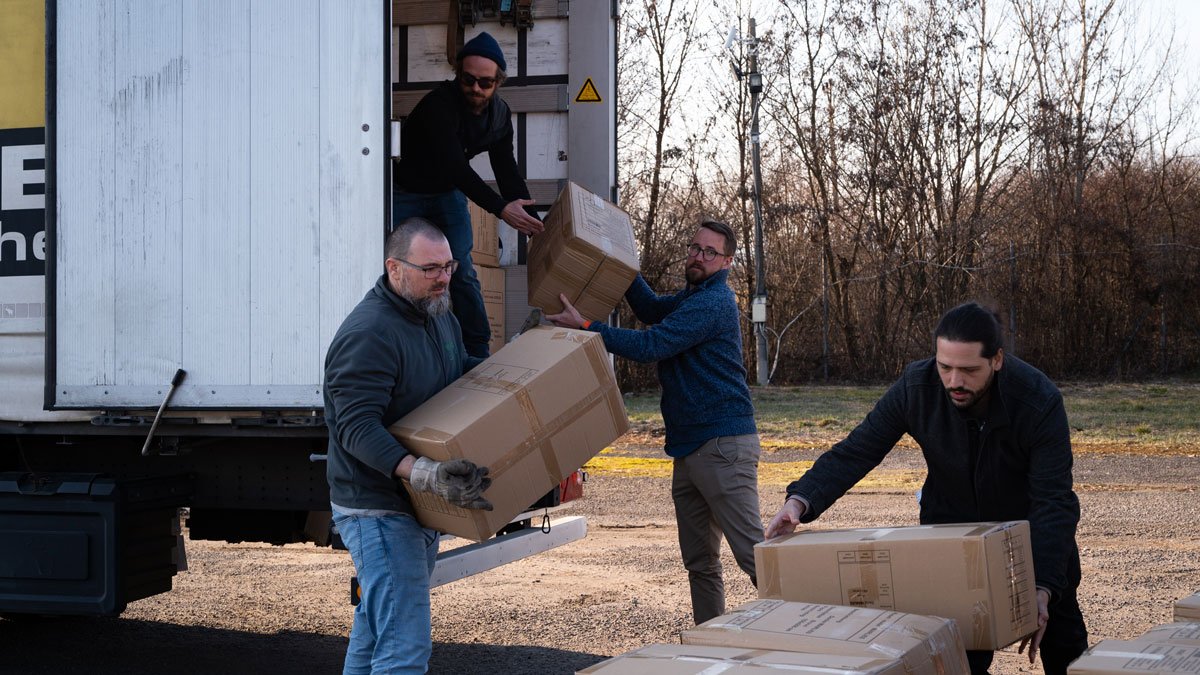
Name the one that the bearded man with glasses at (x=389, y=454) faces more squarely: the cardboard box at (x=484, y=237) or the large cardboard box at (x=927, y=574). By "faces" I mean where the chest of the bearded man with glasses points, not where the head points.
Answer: the large cardboard box

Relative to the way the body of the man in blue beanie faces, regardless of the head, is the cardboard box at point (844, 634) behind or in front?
in front

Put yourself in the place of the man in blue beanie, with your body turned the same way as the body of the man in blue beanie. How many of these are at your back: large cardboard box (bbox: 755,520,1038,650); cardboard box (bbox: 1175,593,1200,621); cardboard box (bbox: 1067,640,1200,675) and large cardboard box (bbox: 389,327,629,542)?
0

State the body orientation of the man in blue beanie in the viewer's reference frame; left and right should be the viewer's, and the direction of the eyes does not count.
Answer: facing the viewer and to the right of the viewer

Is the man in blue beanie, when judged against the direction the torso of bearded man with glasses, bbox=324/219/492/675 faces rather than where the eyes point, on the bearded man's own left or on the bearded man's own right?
on the bearded man's own left

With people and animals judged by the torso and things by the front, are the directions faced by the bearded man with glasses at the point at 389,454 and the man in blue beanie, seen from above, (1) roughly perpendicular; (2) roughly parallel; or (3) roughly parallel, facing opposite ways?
roughly parallel

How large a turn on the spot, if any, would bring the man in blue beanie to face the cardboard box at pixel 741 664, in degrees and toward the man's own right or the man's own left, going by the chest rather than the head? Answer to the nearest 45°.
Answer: approximately 45° to the man's own right

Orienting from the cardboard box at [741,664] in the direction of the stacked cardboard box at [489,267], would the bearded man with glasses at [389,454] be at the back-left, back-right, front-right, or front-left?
front-left

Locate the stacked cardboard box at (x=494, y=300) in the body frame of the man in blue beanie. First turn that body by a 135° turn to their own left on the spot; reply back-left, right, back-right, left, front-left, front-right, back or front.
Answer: front

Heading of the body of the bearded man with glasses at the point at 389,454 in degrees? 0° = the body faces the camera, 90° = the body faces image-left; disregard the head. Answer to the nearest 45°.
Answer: approximately 315°

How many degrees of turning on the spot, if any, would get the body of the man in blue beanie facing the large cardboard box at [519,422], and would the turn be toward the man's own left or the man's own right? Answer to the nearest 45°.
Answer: approximately 45° to the man's own right

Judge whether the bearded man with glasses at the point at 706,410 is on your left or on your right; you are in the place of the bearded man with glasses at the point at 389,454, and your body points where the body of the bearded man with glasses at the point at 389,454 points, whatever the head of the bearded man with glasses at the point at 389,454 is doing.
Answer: on your left

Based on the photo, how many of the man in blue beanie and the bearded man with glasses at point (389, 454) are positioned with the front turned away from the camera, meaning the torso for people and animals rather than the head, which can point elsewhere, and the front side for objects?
0

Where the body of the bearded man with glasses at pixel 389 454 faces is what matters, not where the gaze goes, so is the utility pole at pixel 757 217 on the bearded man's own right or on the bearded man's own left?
on the bearded man's own left

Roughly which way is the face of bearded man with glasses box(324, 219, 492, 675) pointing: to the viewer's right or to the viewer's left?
to the viewer's right

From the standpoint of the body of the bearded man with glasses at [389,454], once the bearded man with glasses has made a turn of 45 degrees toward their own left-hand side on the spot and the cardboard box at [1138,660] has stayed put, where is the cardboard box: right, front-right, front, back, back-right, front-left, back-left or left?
front-right

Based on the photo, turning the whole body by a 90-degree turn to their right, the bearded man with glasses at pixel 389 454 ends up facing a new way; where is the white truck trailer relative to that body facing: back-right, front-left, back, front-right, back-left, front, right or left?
right

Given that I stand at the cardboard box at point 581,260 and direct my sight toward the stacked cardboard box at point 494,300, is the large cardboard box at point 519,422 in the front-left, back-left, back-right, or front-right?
back-left

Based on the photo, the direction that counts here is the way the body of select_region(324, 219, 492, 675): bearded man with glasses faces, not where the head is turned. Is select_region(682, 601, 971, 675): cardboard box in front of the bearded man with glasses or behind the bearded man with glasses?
in front
